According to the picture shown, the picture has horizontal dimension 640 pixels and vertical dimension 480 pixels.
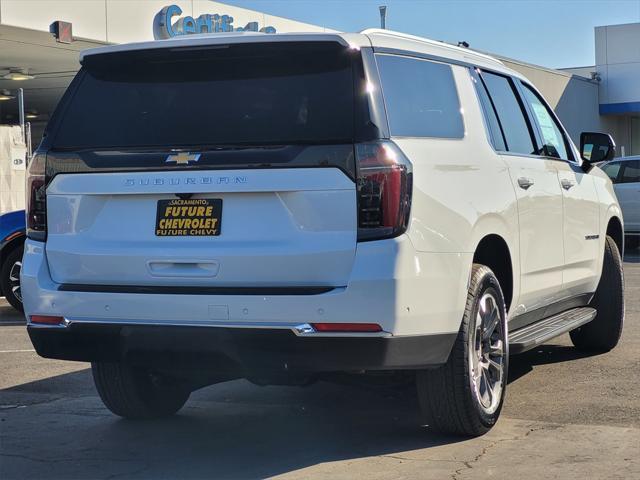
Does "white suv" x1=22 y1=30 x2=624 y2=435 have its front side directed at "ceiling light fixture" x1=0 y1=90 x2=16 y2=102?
no

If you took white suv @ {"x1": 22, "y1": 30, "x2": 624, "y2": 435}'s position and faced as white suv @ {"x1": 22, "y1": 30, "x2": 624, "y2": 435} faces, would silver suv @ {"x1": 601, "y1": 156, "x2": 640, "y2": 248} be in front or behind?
in front

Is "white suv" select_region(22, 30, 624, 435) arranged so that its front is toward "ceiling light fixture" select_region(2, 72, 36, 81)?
no

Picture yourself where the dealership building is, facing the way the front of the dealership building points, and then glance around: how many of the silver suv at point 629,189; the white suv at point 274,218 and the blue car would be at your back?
0

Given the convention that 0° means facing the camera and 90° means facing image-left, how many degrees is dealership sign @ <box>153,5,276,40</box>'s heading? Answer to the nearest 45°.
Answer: approximately 315°

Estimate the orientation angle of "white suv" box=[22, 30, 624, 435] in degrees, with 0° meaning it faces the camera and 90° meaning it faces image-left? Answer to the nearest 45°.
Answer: approximately 225°

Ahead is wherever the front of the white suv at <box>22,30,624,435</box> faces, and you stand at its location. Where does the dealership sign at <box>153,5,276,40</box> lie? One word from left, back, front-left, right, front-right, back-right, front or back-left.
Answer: front-left

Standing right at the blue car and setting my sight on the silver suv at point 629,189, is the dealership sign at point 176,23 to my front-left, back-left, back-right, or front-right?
front-left

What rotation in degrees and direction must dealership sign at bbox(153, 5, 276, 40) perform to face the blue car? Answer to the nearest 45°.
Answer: approximately 45° to its right

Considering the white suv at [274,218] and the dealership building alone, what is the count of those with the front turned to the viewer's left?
0

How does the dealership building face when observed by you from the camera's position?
facing the viewer and to the right of the viewer

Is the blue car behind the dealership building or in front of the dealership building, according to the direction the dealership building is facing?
in front

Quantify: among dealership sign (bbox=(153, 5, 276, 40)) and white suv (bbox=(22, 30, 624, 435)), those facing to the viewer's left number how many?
0
